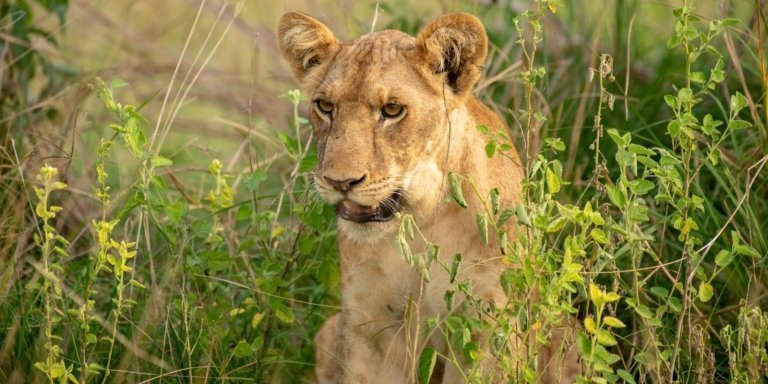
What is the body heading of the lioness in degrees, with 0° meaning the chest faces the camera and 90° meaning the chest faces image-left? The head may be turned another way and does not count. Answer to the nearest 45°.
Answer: approximately 45°
